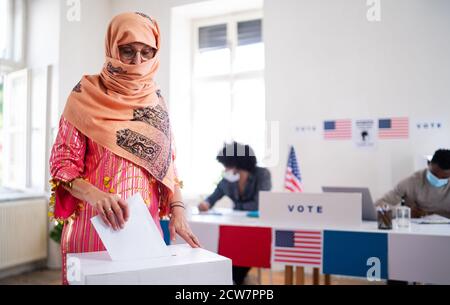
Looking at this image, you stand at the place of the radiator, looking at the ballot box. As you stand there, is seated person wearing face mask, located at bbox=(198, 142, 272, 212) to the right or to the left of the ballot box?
left

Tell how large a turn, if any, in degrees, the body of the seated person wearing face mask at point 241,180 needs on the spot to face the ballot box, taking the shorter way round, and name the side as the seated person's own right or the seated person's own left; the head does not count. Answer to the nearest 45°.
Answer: approximately 45° to the seated person's own left

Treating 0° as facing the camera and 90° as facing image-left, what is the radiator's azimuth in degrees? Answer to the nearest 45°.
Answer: approximately 315°

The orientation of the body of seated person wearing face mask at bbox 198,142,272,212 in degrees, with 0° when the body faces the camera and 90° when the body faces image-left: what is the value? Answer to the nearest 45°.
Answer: approximately 45°

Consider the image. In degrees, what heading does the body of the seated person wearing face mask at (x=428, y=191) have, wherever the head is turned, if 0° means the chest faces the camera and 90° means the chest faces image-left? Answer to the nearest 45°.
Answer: approximately 0°

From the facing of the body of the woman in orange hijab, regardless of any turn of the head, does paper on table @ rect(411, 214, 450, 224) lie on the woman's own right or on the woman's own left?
on the woman's own left

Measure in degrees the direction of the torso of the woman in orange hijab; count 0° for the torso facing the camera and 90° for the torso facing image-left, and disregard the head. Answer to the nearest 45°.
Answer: approximately 315°

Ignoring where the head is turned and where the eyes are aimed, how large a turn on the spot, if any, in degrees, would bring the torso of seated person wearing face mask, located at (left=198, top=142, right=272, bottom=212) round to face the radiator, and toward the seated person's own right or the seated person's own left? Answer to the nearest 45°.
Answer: approximately 45° to the seated person's own right
